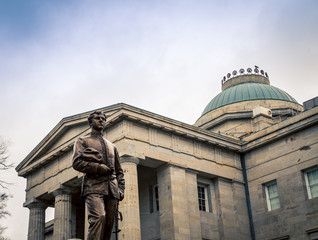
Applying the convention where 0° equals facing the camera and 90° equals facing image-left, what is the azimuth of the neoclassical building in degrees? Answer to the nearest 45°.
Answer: approximately 45°

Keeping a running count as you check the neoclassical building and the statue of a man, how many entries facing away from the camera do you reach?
0

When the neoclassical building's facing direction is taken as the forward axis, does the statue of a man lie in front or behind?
in front

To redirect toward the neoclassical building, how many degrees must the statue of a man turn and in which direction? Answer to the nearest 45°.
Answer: approximately 135° to its left
